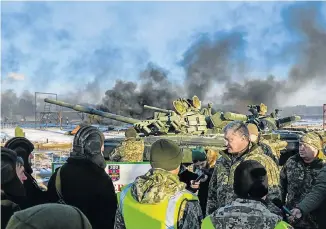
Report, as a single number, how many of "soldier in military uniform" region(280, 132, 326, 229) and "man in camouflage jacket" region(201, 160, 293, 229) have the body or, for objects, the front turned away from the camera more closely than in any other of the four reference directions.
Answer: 1

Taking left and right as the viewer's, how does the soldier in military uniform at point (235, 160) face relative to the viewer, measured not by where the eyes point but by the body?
facing the viewer and to the left of the viewer

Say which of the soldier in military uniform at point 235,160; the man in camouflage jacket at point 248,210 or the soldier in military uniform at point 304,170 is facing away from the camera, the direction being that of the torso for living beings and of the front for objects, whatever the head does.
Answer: the man in camouflage jacket

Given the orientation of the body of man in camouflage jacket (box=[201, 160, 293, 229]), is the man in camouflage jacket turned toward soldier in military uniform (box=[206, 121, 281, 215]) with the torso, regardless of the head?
yes

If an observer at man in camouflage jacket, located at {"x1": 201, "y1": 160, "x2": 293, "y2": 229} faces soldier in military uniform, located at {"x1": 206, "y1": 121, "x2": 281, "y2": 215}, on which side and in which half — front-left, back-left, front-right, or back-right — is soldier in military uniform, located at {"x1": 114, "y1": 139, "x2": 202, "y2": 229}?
front-left

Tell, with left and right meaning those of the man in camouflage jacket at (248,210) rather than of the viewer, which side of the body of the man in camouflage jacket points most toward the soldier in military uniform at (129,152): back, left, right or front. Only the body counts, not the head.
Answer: front

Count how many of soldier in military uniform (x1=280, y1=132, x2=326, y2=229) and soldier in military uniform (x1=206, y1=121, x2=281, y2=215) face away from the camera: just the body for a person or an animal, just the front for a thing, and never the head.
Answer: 0

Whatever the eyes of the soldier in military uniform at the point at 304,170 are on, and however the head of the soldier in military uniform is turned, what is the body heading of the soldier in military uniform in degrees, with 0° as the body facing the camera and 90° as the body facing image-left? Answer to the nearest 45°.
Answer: approximately 45°

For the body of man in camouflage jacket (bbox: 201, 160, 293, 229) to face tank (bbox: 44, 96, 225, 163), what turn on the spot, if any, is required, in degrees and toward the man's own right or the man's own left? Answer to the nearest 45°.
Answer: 0° — they already face it

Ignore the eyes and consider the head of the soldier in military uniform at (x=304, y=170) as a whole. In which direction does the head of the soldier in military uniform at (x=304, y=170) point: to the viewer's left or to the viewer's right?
to the viewer's left

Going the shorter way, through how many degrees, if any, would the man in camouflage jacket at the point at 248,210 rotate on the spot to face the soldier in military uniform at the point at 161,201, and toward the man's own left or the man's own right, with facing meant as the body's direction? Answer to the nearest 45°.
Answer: approximately 45° to the man's own left

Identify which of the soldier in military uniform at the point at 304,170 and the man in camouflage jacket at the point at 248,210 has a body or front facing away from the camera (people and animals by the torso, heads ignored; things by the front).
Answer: the man in camouflage jacket

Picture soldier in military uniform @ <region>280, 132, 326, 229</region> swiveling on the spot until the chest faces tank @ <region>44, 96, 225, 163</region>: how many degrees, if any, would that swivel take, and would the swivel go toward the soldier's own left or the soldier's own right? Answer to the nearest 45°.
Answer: approximately 90° to the soldier's own right

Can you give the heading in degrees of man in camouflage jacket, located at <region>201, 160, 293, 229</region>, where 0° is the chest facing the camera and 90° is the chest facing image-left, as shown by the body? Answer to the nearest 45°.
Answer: approximately 180°

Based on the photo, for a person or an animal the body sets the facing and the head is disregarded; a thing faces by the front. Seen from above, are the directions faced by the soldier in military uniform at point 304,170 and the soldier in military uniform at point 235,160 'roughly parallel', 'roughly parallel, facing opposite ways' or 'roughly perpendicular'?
roughly parallel

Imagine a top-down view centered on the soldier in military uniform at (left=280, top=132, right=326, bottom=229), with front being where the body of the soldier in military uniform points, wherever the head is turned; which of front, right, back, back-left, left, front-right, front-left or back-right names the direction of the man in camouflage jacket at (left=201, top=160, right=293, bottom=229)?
front-left

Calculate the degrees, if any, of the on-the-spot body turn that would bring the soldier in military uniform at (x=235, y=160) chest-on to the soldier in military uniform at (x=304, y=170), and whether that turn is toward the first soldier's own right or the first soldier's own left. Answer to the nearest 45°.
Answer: approximately 180°
